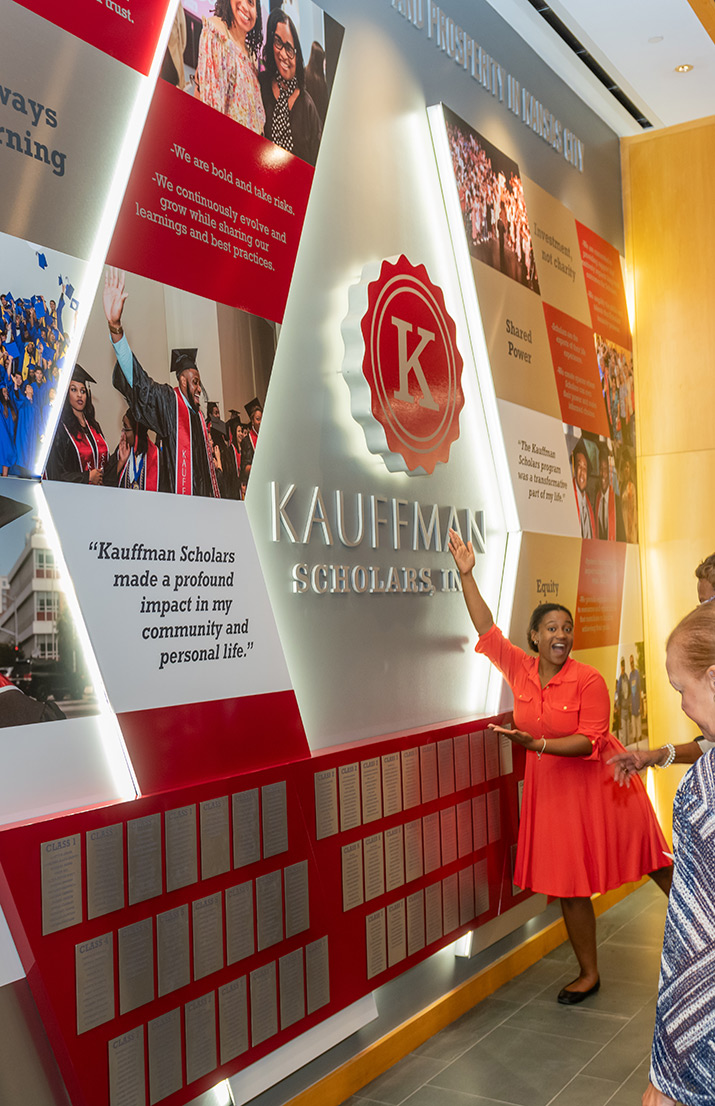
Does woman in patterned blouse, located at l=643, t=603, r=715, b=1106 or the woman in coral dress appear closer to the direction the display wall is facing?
the woman in patterned blouse

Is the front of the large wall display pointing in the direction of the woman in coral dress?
no

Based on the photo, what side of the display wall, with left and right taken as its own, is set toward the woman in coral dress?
left

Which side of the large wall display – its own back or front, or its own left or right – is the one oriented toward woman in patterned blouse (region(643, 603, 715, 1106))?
front

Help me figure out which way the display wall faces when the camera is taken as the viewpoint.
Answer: facing the viewer and to the right of the viewer

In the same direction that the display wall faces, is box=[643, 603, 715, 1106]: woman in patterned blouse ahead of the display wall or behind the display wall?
ahead
